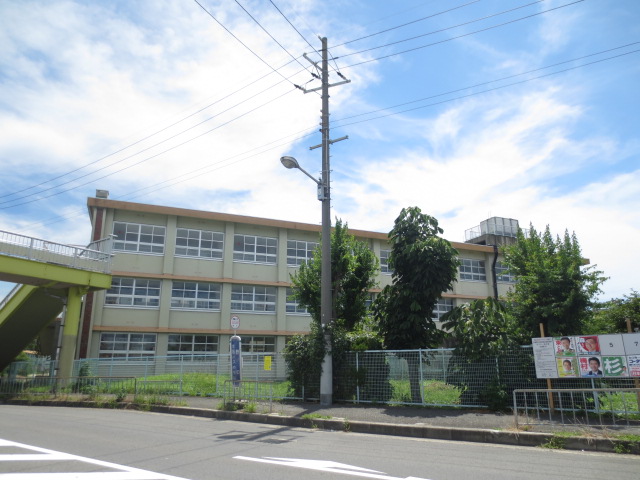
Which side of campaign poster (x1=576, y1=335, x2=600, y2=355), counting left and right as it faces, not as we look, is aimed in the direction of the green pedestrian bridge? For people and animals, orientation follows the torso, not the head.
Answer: right

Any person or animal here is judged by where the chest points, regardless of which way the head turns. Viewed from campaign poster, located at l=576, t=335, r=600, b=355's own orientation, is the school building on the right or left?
on its right

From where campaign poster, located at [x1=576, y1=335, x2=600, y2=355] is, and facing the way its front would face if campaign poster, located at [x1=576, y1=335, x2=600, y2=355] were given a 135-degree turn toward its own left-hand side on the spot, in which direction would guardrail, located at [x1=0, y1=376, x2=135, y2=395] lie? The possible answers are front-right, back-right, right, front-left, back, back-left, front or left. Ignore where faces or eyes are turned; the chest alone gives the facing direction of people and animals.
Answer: back-left

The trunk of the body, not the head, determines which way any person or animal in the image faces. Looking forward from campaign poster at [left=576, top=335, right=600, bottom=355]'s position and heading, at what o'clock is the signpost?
The signpost is roughly at 3 o'clock from the campaign poster.

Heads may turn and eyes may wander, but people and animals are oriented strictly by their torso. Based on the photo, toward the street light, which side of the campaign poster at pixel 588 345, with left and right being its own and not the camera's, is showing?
right

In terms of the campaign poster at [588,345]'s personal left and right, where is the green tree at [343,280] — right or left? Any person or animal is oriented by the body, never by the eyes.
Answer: on its right

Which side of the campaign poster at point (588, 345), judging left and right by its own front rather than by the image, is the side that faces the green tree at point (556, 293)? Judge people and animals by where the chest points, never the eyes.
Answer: back

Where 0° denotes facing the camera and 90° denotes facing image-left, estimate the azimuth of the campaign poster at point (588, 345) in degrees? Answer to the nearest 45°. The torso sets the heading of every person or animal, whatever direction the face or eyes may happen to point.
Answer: approximately 0°
